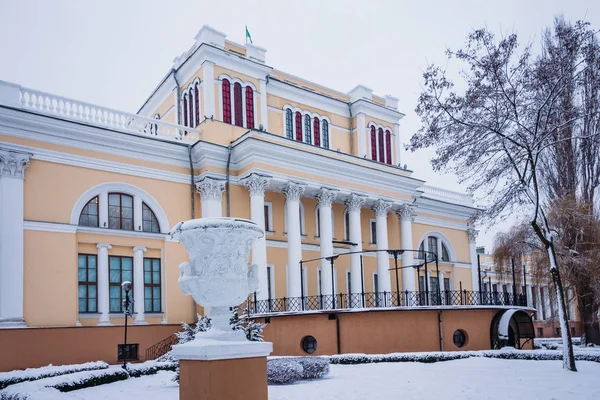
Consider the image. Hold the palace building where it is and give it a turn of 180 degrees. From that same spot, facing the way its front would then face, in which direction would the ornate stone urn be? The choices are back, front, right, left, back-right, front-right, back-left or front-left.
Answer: back-left
